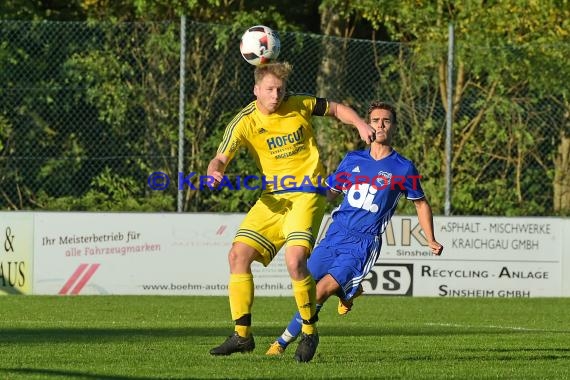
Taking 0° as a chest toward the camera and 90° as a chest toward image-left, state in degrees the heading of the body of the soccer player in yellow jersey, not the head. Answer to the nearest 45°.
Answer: approximately 0°

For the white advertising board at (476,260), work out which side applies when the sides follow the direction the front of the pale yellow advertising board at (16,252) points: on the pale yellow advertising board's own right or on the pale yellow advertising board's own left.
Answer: on the pale yellow advertising board's own left

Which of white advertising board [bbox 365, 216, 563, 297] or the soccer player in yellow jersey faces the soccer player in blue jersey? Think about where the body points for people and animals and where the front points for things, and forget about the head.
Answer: the white advertising board

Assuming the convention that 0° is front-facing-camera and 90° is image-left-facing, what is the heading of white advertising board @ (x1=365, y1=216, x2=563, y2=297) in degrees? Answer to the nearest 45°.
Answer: approximately 0°

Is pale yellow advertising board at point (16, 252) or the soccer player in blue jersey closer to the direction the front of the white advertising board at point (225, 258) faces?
the soccer player in blue jersey

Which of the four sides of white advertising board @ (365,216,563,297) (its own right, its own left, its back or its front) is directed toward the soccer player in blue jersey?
front

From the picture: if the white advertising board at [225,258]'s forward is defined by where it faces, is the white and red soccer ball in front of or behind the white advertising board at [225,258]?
in front

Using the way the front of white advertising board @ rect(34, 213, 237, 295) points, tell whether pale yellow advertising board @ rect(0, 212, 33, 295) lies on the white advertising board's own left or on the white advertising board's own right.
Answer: on the white advertising board's own right
